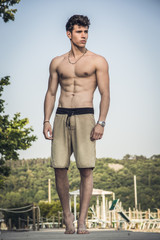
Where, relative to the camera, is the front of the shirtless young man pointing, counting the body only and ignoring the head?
toward the camera

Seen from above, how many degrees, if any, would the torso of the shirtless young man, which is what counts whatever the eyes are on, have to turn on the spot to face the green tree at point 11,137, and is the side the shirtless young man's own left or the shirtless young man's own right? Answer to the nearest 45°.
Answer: approximately 180°
